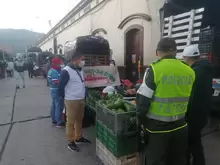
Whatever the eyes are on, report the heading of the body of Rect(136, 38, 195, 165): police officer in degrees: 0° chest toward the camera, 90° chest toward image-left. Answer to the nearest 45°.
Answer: approximately 135°

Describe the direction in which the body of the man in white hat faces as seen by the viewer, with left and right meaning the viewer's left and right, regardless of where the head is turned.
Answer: facing away from the viewer and to the left of the viewer

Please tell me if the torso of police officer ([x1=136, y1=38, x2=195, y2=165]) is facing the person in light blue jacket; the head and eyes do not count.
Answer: yes

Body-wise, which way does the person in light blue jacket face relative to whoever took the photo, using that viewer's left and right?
facing to the right of the viewer

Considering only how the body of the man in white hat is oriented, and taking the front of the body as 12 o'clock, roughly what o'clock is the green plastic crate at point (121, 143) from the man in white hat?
The green plastic crate is roughly at 10 o'clock from the man in white hat.

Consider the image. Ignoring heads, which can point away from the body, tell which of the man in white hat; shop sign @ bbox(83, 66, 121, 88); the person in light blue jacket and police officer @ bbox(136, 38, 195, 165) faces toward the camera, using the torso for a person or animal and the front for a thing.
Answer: the shop sign

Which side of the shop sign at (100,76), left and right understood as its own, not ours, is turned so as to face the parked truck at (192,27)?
left

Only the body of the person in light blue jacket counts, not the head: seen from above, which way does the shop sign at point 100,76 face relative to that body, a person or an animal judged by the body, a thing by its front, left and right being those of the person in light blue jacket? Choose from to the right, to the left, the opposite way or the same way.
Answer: to the right

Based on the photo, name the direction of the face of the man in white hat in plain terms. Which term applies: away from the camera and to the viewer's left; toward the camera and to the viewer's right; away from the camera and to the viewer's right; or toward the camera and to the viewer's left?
away from the camera and to the viewer's left

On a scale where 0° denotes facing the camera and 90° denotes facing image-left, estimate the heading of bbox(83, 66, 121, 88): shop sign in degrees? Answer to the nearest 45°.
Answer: approximately 0°
